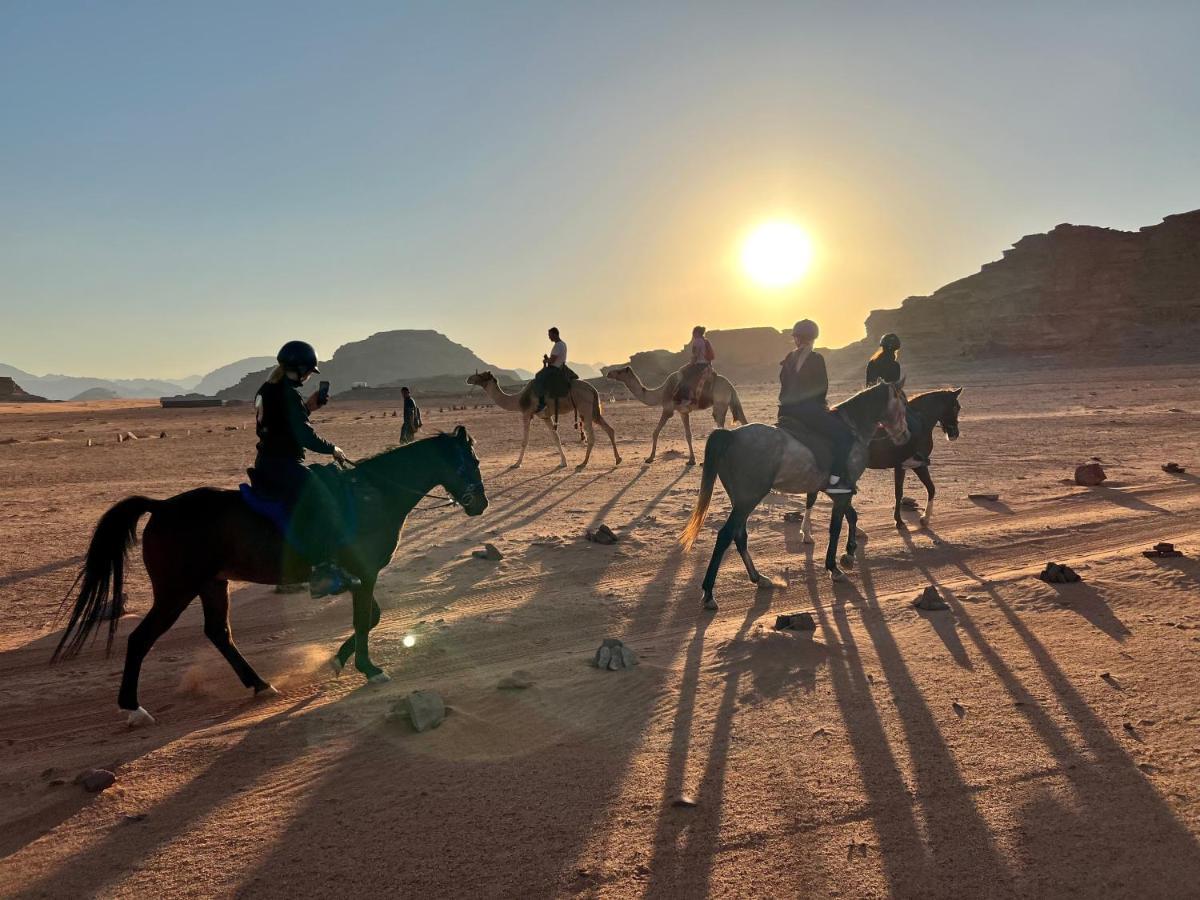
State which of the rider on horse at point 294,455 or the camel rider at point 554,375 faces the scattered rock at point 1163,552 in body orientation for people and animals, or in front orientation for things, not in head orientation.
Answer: the rider on horse

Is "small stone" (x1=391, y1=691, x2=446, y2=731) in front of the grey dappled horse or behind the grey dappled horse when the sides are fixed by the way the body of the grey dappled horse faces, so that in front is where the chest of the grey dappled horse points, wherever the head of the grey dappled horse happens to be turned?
behind

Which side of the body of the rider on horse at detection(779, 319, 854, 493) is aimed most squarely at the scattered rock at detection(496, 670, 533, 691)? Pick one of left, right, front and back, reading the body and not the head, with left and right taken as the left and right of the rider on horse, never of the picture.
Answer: back

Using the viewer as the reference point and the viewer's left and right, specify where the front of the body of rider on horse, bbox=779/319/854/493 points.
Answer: facing away from the viewer and to the right of the viewer

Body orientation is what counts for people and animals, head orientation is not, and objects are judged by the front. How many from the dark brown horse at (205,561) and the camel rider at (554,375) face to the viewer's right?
1

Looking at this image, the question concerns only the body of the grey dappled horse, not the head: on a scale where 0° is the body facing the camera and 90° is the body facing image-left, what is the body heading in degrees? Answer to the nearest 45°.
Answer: approximately 225°

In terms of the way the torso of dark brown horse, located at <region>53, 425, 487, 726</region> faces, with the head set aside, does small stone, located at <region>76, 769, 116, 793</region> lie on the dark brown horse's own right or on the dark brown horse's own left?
on the dark brown horse's own right

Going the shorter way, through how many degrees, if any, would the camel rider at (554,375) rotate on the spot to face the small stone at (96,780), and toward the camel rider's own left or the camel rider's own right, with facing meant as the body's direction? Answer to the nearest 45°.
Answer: approximately 90° to the camel rider's own left

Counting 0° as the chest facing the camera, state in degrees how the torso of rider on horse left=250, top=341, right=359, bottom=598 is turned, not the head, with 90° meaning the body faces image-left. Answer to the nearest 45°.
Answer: approximately 270°

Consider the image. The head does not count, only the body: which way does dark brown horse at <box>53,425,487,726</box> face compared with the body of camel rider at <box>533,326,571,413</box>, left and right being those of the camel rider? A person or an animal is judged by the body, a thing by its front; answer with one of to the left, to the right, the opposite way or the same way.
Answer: the opposite way

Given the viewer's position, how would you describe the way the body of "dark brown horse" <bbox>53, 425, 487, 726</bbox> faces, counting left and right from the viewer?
facing to the right of the viewer

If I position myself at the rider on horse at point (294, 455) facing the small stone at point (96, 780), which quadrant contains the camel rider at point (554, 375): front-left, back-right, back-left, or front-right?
back-right
